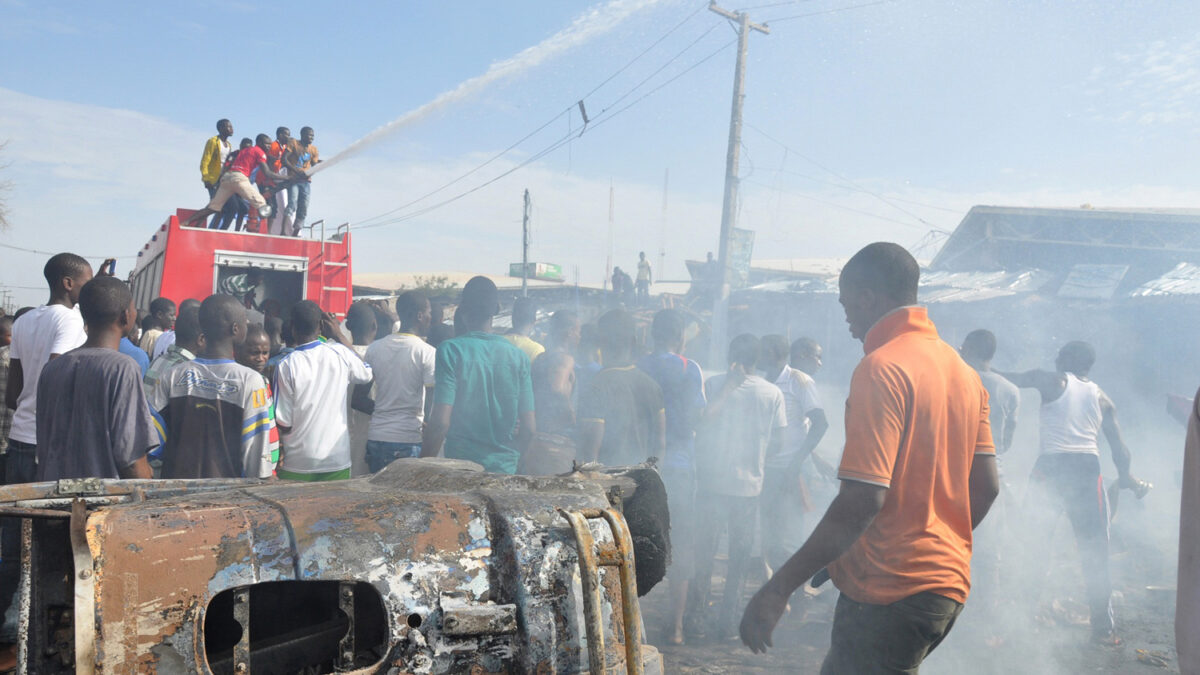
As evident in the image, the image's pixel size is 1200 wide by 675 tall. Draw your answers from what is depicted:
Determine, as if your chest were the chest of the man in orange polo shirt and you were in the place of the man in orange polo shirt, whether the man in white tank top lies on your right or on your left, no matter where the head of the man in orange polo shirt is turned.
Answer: on your right

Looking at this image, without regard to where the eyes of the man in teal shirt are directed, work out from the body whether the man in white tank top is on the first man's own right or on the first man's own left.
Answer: on the first man's own right

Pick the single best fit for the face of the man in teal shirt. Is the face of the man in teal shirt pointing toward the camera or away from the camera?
away from the camera

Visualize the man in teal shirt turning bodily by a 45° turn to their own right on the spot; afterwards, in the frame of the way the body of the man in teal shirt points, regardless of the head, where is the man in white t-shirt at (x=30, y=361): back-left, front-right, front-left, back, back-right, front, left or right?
back-left

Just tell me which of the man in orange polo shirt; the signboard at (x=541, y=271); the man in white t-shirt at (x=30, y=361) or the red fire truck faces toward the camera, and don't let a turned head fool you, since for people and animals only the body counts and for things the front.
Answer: the signboard

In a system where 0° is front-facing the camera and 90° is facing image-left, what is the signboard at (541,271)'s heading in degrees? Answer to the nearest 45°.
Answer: approximately 0°

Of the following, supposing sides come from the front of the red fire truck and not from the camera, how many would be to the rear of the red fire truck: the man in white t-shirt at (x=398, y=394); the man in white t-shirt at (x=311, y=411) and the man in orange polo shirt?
3

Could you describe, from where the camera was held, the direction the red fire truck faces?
facing away from the viewer

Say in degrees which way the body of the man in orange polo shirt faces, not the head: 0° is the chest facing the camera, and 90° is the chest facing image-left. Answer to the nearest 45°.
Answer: approximately 135°

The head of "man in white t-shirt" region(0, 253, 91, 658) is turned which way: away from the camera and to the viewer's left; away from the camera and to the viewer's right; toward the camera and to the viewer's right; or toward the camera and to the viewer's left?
away from the camera and to the viewer's right

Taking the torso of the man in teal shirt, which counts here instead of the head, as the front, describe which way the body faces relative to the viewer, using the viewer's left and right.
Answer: facing away from the viewer
